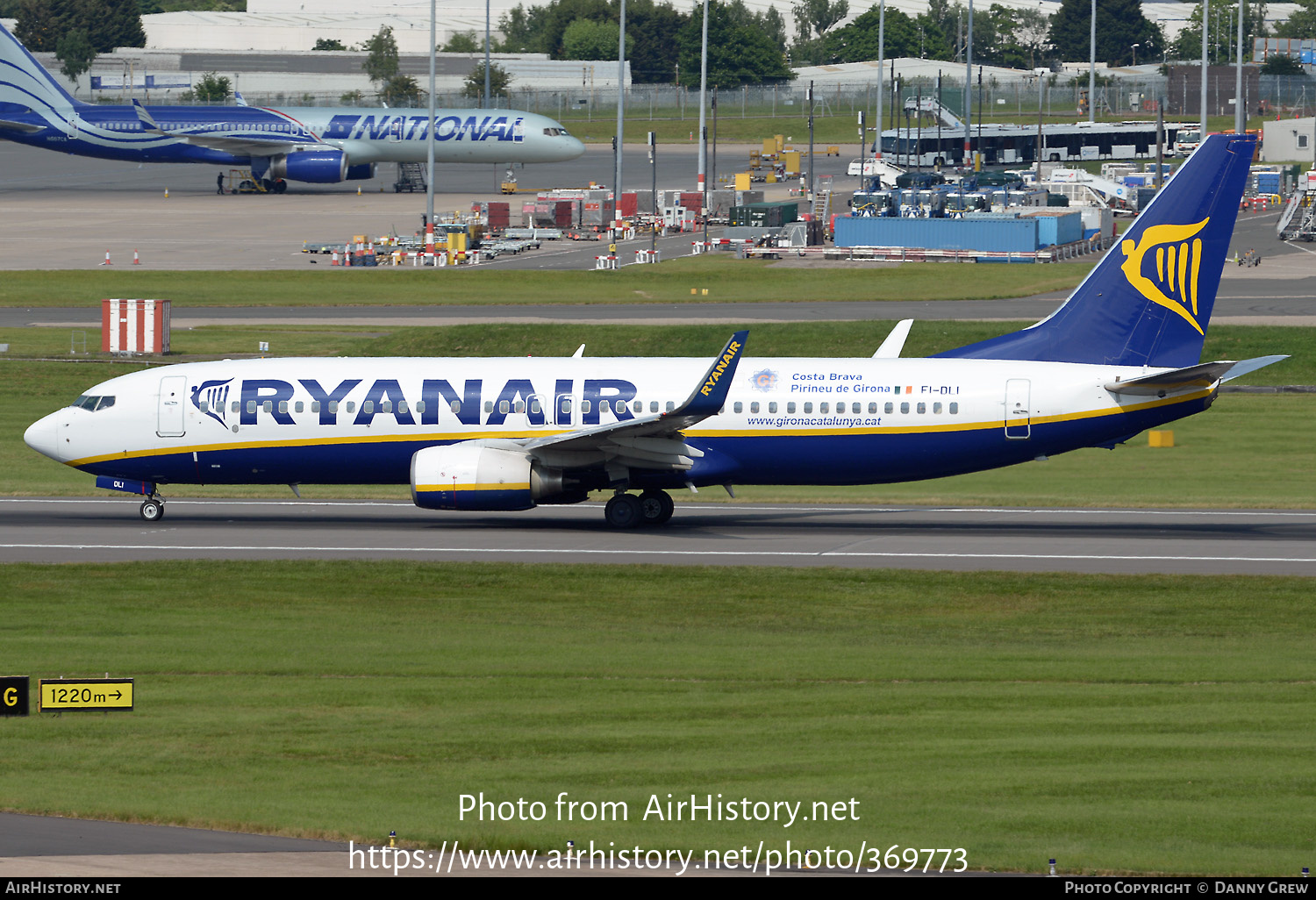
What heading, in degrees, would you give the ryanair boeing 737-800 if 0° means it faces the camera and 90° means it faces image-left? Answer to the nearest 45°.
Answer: approximately 90°
